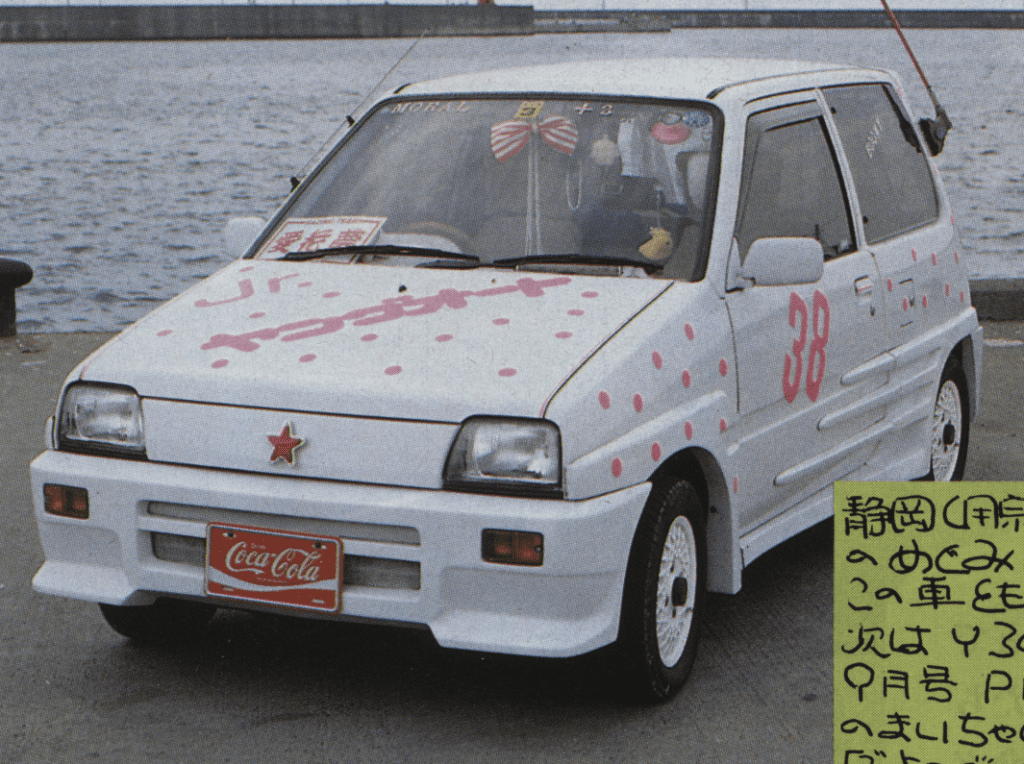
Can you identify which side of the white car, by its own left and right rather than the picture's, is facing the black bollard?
right

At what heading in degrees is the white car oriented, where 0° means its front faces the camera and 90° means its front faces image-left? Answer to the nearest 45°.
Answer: approximately 45°
